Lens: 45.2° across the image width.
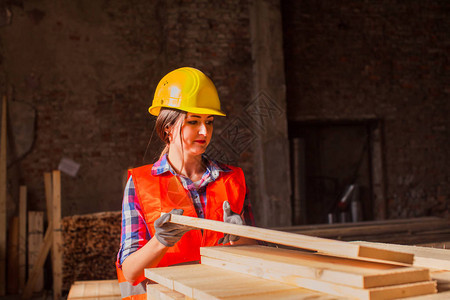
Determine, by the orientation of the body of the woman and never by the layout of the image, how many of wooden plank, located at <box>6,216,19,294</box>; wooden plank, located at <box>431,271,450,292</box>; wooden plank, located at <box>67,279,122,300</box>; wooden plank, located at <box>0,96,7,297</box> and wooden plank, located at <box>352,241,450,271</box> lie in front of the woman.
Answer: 2

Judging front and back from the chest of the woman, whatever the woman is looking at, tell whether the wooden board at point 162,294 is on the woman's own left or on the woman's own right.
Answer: on the woman's own right

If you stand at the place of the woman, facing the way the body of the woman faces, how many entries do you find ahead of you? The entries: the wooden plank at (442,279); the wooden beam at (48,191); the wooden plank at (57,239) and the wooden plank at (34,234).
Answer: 1

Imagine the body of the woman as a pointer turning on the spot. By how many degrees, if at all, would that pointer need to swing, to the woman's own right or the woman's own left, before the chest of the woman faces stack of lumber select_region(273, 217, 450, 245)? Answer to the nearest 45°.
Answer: approximately 90° to the woman's own left

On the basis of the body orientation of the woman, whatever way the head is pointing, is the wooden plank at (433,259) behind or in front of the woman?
in front

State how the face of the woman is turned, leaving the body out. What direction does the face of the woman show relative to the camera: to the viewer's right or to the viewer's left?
to the viewer's right

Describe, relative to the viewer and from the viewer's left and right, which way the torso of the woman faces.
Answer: facing the viewer and to the right of the viewer

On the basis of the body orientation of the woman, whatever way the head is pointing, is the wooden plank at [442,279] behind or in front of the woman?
in front

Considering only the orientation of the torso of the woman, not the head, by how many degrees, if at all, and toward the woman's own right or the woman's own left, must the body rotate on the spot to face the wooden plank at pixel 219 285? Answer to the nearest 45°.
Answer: approximately 45° to the woman's own right

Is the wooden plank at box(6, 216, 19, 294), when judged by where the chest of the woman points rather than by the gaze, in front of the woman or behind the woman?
behind

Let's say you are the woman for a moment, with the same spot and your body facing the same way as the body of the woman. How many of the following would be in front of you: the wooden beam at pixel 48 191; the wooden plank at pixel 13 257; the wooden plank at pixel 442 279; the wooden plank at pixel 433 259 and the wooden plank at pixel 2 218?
2

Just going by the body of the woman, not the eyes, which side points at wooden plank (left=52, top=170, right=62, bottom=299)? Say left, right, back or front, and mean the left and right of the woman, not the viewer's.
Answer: back
